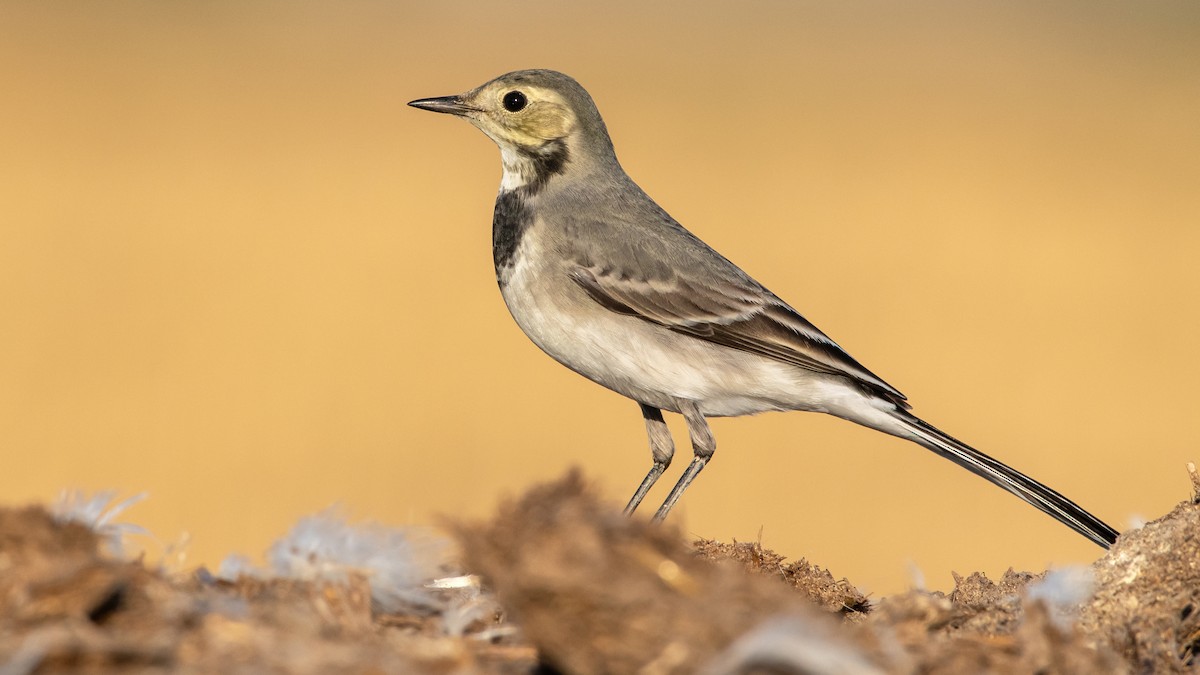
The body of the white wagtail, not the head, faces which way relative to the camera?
to the viewer's left
